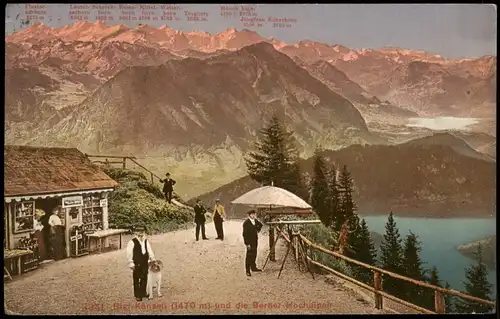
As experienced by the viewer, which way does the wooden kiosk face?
facing the viewer and to the right of the viewer

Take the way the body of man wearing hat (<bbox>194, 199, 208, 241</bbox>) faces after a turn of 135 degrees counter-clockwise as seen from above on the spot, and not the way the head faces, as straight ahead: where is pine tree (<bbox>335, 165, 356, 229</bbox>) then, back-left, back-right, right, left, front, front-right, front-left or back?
right

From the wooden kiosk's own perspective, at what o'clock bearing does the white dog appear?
The white dog is roughly at 11 o'clock from the wooden kiosk.

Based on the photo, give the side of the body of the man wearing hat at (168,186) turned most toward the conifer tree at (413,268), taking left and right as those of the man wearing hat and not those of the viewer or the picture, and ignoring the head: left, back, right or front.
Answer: left

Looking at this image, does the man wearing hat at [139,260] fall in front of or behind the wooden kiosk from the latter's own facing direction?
in front

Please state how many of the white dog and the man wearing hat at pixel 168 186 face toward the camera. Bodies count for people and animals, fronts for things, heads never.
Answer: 2

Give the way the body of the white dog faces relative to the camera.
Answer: toward the camera

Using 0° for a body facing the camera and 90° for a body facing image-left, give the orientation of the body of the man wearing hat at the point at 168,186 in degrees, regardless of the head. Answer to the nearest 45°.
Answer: approximately 0°

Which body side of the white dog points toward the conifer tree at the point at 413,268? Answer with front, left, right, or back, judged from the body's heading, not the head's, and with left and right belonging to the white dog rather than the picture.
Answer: left

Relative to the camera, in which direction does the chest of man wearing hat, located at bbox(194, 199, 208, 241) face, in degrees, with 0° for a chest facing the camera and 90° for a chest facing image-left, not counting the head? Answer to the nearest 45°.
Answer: approximately 315°

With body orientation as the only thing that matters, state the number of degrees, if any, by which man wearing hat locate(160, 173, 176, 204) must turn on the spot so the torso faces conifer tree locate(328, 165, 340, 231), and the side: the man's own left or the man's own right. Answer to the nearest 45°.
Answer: approximately 90° to the man's own left
